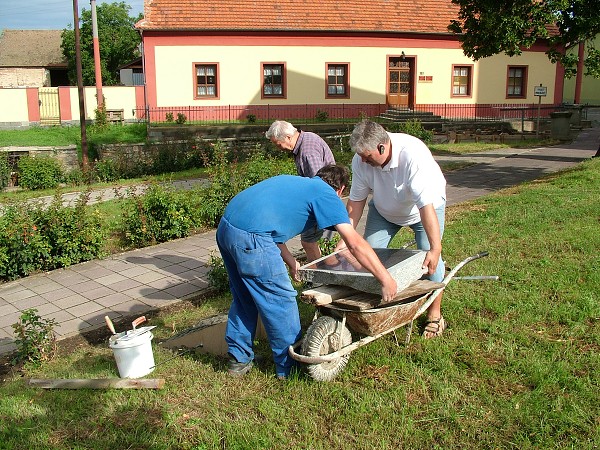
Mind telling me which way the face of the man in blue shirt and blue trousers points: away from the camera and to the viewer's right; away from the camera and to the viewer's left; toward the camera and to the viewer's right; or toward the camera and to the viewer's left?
away from the camera and to the viewer's right

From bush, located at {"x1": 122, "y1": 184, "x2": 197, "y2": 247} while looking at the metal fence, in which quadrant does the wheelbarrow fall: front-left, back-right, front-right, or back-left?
back-right

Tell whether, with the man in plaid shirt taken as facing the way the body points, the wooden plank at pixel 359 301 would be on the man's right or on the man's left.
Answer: on the man's left

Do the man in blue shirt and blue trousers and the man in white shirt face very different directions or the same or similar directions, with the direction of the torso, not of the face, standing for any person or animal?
very different directions

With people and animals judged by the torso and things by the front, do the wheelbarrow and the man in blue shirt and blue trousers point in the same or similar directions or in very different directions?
very different directions

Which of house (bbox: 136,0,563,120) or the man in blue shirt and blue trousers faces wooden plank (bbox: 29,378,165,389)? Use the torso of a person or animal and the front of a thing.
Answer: the house
